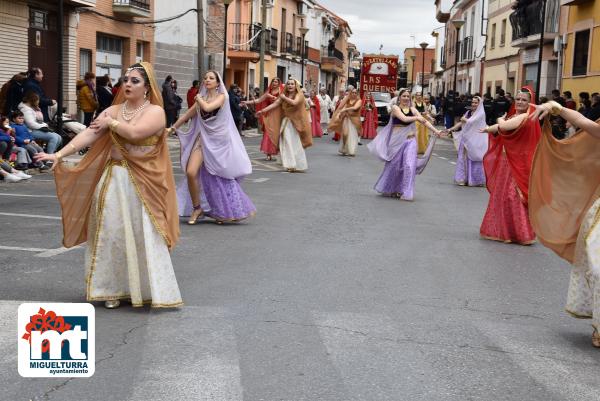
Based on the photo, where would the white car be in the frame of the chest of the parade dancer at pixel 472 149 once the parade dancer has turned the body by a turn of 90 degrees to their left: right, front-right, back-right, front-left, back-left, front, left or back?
back-left

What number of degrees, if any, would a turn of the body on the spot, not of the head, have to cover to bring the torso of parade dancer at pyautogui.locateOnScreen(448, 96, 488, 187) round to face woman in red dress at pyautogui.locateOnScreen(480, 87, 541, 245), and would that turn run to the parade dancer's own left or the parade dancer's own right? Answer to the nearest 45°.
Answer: approximately 45° to the parade dancer's own left

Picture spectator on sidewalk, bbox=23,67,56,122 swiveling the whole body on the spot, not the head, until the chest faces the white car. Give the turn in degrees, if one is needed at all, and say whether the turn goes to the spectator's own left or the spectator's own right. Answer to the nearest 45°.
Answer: approximately 45° to the spectator's own left

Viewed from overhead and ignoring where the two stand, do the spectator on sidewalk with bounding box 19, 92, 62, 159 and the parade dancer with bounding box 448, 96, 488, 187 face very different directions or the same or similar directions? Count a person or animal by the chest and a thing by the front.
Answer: very different directions

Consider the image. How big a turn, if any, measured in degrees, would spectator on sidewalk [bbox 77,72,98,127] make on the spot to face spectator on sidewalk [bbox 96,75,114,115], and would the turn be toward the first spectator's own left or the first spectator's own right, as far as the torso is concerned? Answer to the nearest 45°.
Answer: approximately 45° to the first spectator's own left

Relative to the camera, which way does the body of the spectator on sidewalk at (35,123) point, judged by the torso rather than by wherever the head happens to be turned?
to the viewer's right

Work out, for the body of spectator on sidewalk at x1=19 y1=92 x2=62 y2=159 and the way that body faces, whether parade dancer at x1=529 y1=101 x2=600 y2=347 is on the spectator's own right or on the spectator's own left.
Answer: on the spectator's own right

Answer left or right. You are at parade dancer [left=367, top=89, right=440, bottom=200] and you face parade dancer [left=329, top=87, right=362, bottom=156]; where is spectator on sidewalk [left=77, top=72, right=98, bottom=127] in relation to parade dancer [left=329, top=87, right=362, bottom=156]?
left

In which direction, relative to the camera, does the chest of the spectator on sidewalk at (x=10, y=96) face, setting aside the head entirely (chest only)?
to the viewer's right

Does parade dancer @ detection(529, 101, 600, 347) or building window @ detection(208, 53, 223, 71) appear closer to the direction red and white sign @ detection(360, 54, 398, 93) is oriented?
the parade dancer
